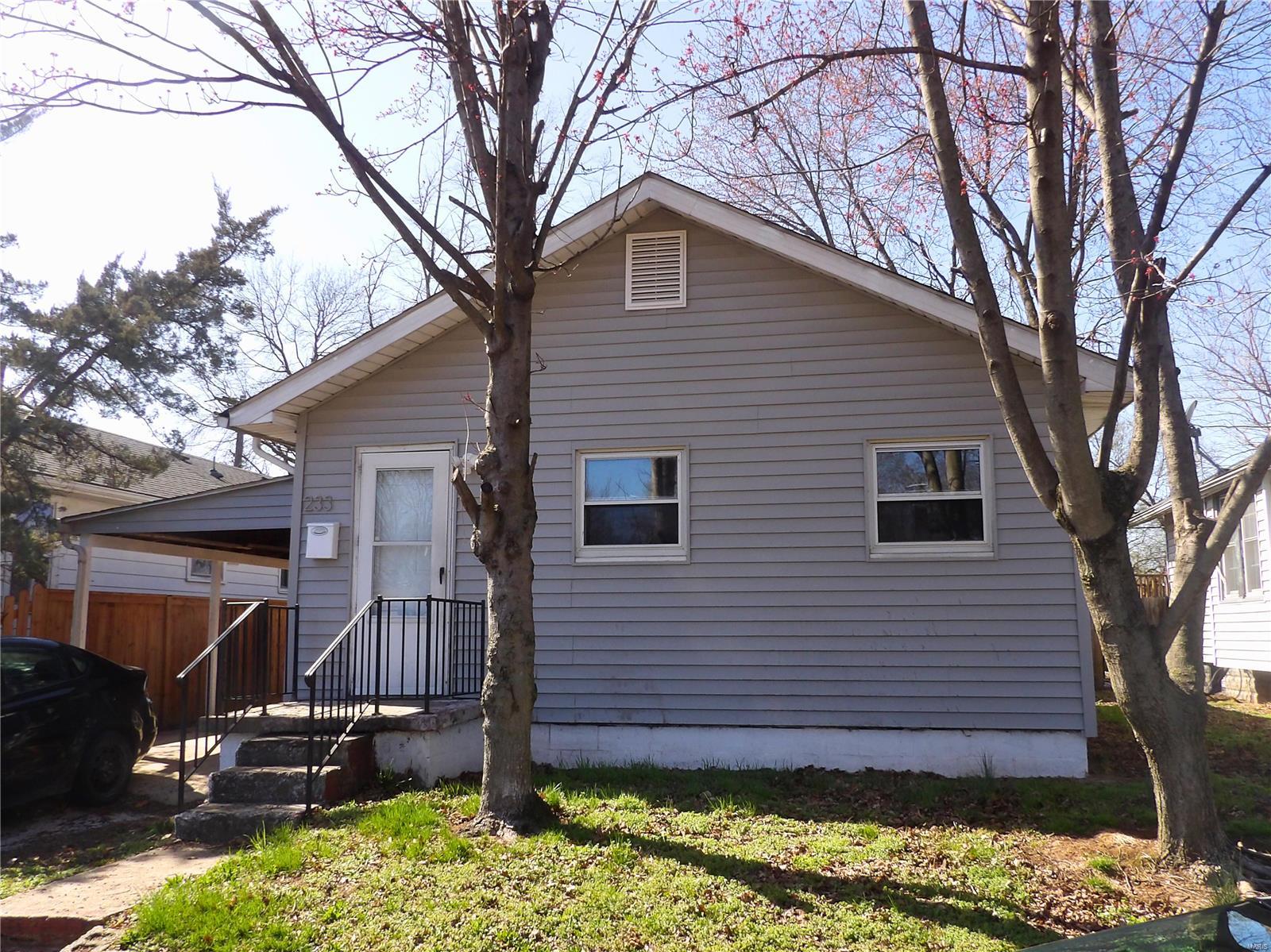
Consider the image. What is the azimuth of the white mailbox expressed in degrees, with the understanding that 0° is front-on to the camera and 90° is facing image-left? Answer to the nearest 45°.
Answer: approximately 0°

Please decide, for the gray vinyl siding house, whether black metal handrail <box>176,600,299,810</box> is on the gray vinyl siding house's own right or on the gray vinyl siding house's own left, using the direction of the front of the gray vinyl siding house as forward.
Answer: on the gray vinyl siding house's own right

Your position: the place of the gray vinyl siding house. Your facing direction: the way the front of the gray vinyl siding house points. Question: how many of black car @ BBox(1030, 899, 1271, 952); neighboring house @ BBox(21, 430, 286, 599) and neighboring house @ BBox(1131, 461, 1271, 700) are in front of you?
1

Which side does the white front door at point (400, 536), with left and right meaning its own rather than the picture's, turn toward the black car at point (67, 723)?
right

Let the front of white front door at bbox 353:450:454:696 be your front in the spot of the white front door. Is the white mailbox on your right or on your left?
on your right

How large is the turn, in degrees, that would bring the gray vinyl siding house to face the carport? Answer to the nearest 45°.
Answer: approximately 90° to its right

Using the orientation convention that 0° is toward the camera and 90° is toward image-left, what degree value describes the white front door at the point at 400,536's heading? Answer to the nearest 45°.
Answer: approximately 0°
